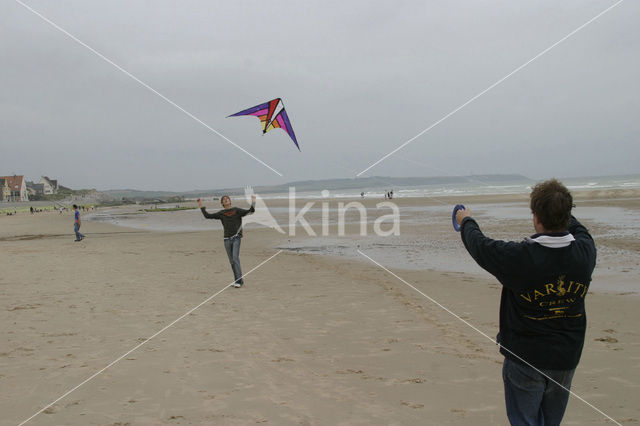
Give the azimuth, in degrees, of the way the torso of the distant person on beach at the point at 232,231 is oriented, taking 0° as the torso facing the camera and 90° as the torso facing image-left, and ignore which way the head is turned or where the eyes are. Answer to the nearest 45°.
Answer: approximately 0°
